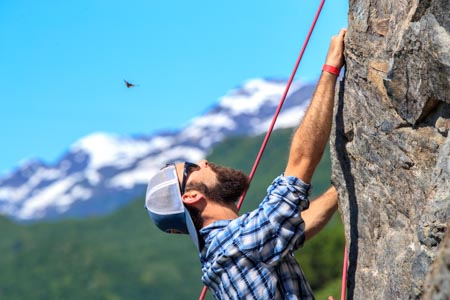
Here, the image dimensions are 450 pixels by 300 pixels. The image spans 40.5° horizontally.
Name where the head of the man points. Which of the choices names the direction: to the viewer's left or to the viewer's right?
to the viewer's right

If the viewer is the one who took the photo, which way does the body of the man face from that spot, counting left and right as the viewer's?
facing to the right of the viewer
